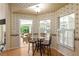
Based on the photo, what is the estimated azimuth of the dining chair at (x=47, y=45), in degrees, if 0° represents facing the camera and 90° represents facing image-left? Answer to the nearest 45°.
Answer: approximately 90°
